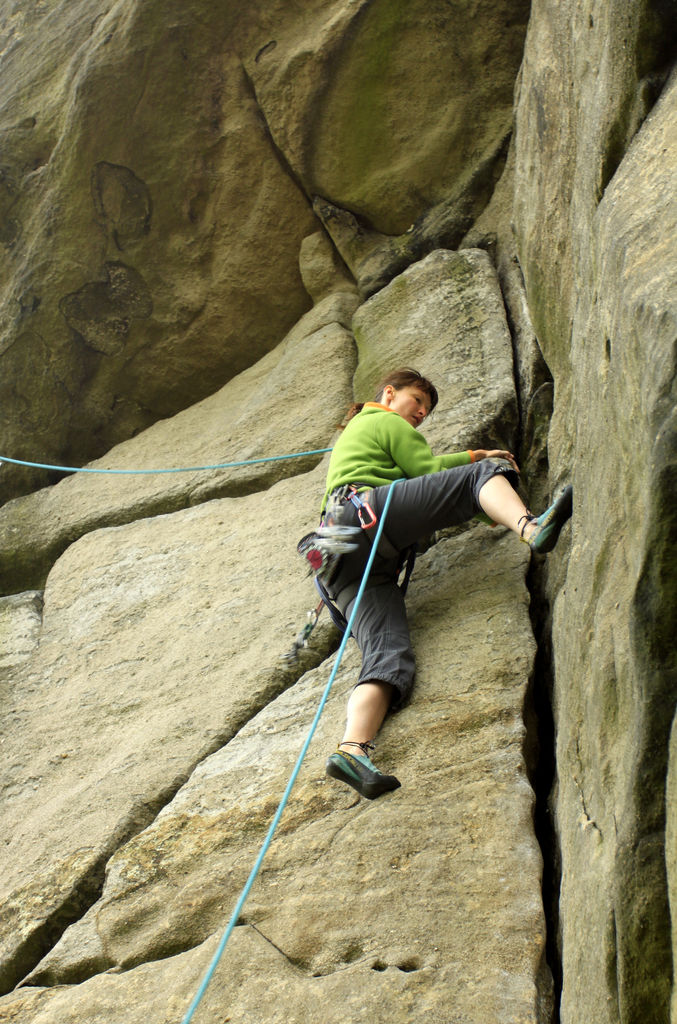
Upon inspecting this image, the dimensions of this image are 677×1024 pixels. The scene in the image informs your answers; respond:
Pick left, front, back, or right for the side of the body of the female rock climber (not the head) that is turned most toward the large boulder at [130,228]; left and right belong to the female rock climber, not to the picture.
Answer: left

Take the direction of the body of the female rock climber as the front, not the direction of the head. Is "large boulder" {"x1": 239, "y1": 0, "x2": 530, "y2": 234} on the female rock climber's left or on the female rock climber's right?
on the female rock climber's left

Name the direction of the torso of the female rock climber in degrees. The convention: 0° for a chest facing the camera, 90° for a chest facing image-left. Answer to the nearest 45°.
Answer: approximately 270°
